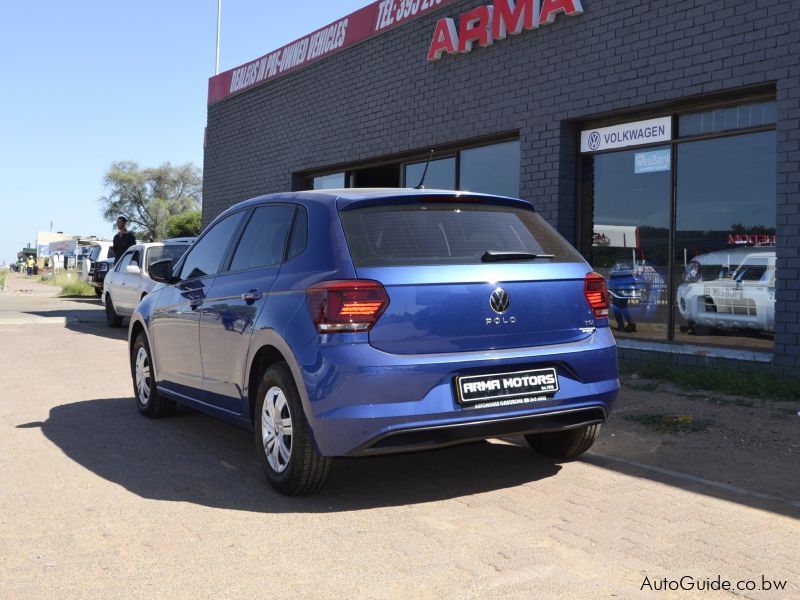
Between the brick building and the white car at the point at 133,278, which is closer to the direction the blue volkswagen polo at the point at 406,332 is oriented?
the white car

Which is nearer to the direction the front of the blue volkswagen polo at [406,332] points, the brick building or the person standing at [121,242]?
the person standing

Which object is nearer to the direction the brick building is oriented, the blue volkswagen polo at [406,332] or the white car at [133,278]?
the blue volkswagen polo

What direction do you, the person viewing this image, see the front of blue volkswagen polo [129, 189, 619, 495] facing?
facing away from the viewer and to the left of the viewer

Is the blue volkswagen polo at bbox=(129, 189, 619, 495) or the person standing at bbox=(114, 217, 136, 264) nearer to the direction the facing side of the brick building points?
the blue volkswagen polo

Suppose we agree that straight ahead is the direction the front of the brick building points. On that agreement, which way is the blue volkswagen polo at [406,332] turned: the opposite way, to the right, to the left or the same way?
to the right

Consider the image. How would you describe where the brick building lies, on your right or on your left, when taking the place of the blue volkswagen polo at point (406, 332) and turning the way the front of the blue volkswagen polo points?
on your right

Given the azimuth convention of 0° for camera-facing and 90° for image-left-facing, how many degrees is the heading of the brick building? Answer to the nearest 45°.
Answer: approximately 45°
